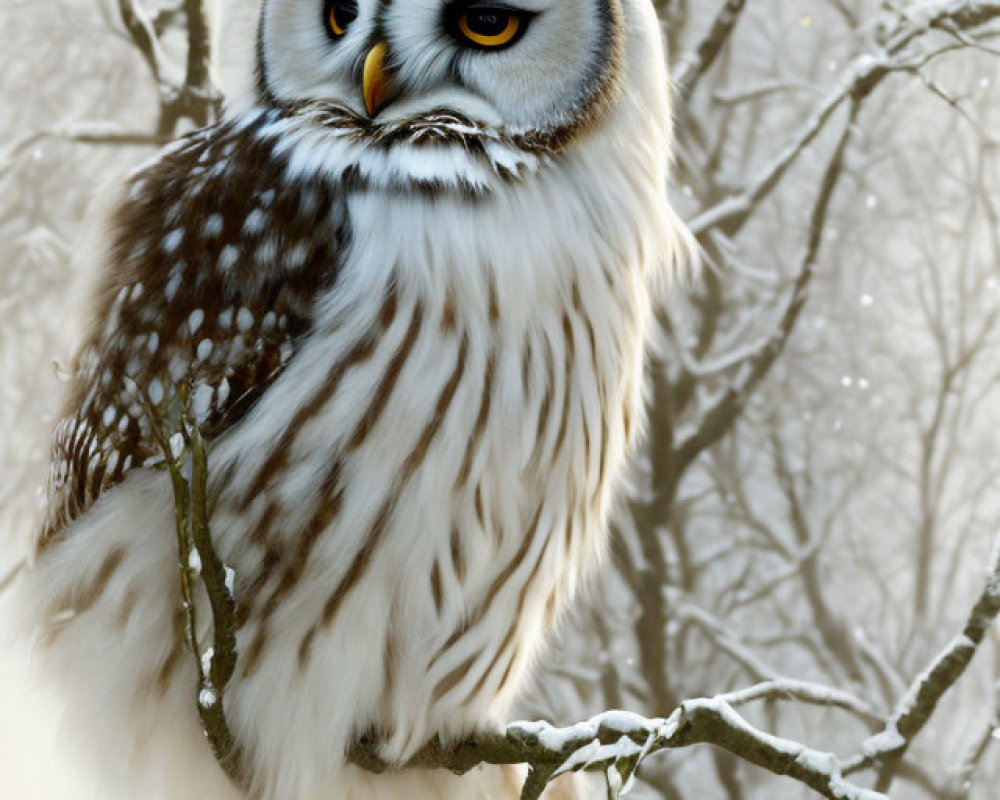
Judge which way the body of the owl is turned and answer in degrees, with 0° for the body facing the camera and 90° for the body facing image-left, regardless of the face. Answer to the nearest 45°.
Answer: approximately 315°

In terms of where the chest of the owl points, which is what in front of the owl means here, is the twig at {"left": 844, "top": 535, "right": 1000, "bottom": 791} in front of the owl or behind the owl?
in front

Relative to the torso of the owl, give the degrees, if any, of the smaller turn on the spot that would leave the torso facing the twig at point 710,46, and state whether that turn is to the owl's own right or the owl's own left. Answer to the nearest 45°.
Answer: approximately 135° to the owl's own left

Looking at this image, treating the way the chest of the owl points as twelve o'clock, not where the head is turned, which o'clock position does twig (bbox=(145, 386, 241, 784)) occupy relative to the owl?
The twig is roughly at 2 o'clock from the owl.
